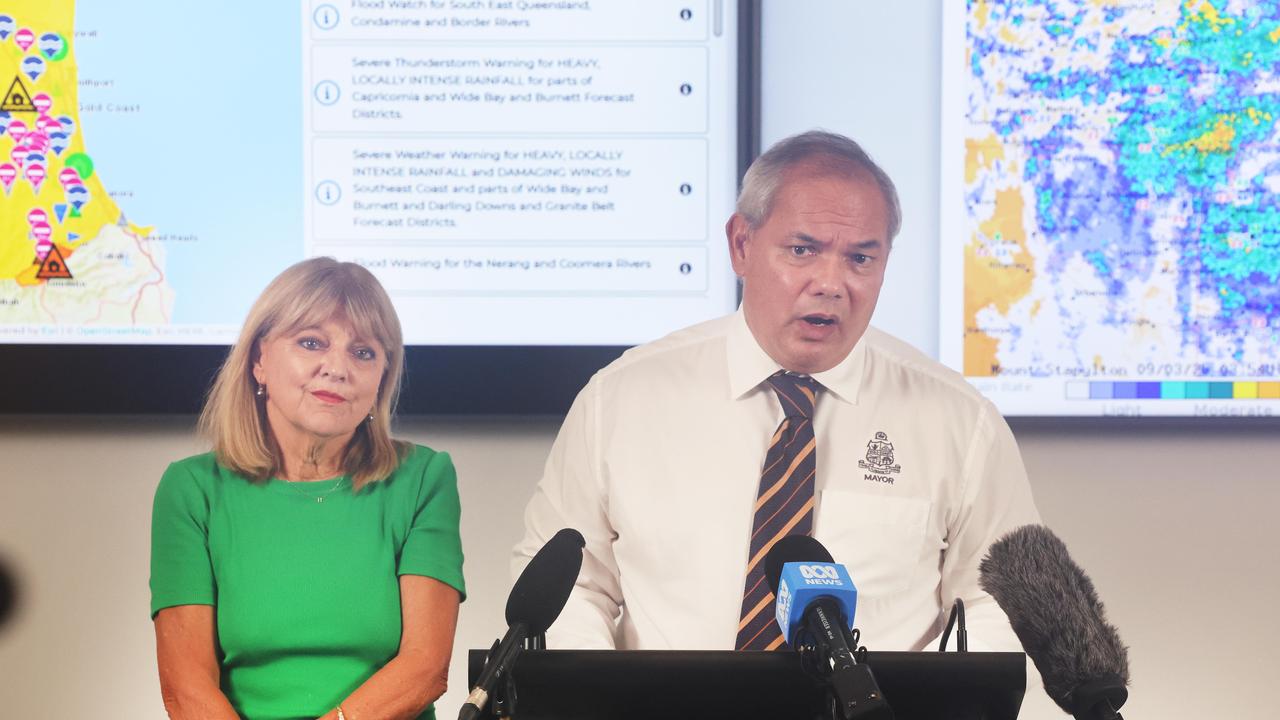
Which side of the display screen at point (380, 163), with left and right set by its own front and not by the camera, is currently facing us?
front

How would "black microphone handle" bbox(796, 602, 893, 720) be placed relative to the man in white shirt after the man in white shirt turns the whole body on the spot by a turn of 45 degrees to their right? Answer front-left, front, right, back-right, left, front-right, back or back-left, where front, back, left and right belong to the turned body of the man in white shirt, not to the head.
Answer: front-left

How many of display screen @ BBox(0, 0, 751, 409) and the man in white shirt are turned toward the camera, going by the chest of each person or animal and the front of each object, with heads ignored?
2

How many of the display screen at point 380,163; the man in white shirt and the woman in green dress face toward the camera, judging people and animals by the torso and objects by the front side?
3

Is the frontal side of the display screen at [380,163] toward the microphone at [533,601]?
yes

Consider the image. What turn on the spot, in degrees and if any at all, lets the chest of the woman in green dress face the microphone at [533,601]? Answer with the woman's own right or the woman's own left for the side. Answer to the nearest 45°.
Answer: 0° — they already face it

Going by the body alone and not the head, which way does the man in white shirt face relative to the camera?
toward the camera

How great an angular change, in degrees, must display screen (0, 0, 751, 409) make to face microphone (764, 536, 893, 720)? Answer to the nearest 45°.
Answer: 0° — it already faces it
